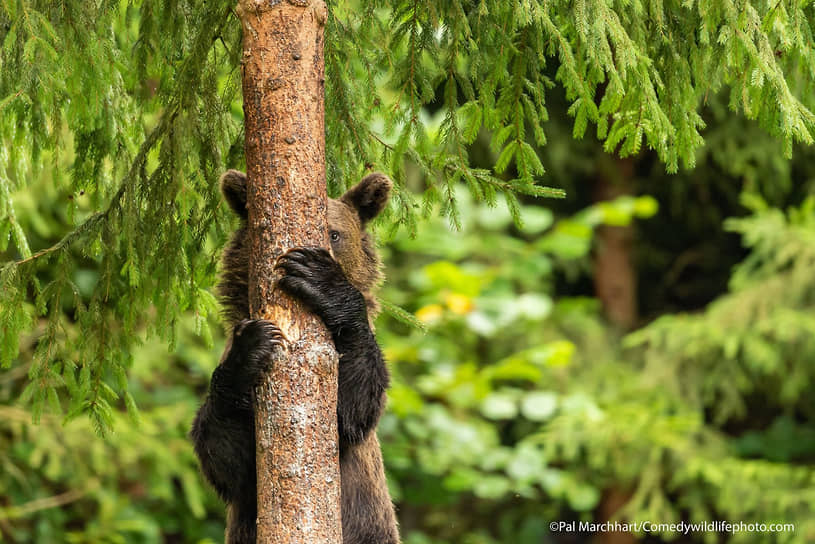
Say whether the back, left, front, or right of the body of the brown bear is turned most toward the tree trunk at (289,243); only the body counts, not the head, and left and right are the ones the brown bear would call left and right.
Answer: front

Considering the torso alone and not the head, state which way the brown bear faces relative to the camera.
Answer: toward the camera

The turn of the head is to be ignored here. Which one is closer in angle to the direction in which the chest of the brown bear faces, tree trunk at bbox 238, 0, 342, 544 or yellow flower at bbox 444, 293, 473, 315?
the tree trunk

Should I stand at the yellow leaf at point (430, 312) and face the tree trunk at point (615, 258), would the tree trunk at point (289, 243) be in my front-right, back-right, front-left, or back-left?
back-right

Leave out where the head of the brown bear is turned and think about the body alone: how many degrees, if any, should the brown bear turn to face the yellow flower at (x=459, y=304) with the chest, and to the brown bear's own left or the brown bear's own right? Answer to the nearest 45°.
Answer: approximately 180°

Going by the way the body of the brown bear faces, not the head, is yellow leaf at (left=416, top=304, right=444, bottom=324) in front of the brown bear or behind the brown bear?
behind

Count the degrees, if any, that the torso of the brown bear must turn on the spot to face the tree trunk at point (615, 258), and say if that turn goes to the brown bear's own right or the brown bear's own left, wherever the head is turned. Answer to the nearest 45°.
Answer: approximately 135° to the brown bear's own left
